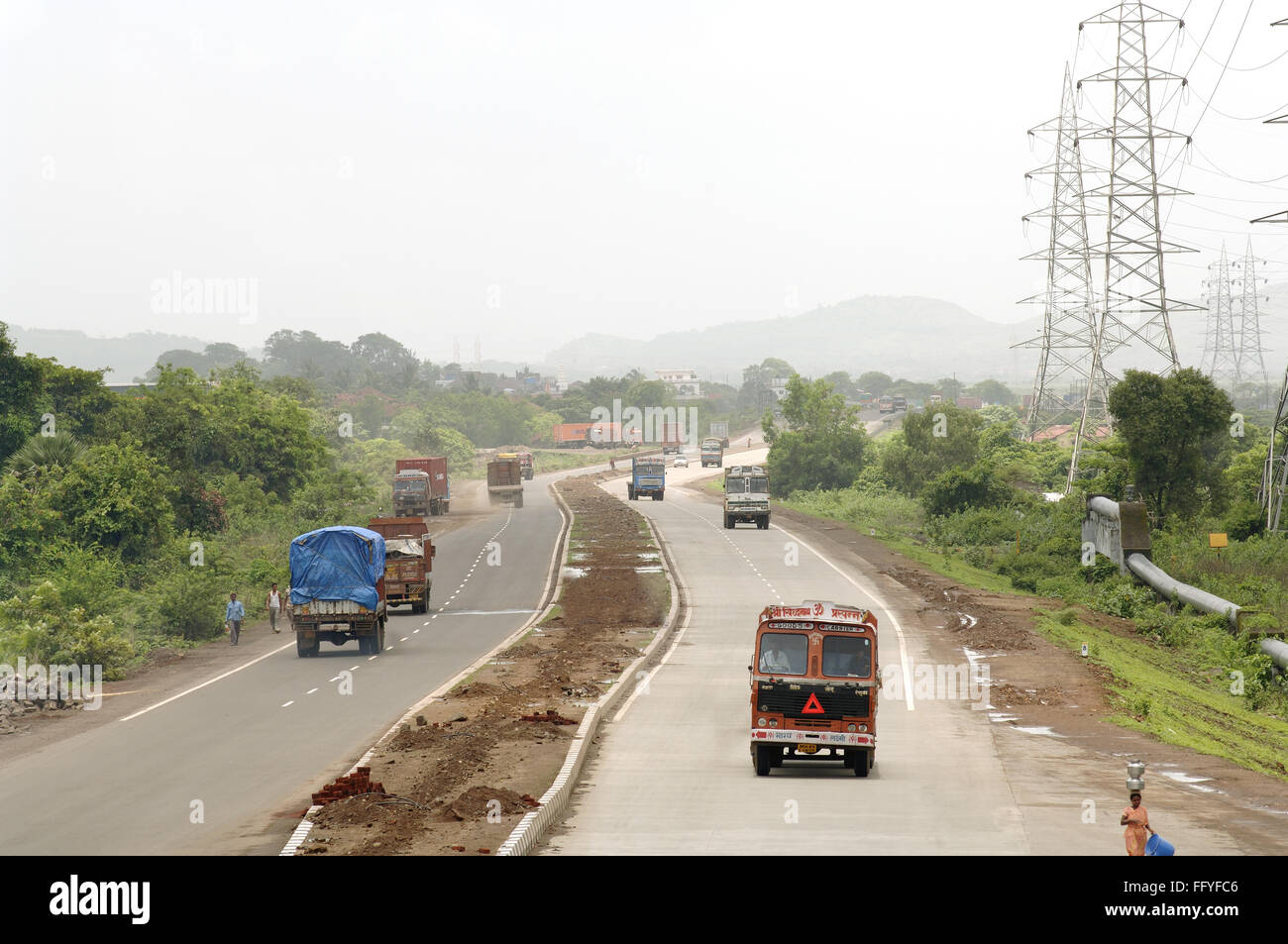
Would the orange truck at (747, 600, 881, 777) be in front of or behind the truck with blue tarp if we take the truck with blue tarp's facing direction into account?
behind

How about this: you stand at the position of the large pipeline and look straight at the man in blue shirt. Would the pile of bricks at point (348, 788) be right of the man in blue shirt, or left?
left

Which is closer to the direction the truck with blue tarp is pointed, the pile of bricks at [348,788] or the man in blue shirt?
the man in blue shirt

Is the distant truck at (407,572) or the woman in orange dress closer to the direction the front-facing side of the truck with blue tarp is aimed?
the distant truck

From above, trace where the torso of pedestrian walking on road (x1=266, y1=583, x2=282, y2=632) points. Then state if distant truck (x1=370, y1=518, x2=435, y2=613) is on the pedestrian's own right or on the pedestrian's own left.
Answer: on the pedestrian's own left

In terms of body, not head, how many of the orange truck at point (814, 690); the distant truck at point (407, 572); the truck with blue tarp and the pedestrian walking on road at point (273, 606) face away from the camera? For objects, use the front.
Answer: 2

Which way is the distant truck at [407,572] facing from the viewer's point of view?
away from the camera

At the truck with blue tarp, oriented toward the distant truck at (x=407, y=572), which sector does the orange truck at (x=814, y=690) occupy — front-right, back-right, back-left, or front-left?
back-right

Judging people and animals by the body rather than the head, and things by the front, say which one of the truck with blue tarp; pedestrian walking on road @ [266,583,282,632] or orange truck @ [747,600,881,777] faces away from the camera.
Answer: the truck with blue tarp

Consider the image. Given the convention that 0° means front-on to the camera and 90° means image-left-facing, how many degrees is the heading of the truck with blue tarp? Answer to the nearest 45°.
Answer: approximately 180°

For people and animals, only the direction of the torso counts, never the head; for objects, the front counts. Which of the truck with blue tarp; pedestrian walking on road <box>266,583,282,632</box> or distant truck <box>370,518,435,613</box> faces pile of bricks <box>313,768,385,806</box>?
the pedestrian walking on road

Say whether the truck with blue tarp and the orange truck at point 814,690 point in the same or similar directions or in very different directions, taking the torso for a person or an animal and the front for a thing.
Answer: very different directions
